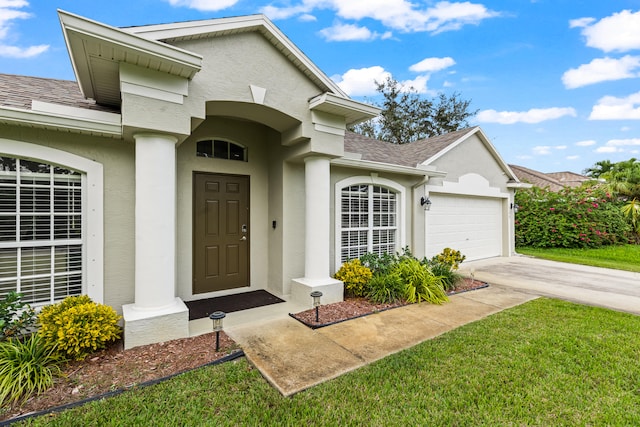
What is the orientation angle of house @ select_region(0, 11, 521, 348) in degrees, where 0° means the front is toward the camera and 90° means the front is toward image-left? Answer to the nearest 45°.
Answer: approximately 315°

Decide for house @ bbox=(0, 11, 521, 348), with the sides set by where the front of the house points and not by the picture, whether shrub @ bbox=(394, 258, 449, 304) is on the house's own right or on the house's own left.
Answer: on the house's own left

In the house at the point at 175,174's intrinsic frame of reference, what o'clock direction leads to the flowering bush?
The flowering bush is roughly at 10 o'clock from the house.

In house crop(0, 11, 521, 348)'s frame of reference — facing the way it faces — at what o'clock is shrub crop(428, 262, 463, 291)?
The shrub is roughly at 10 o'clock from the house.

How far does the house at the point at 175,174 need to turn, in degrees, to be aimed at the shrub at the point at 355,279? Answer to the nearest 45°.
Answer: approximately 45° to its left

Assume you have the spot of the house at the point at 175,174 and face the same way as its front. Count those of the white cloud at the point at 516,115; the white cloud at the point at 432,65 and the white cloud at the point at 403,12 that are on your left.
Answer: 3

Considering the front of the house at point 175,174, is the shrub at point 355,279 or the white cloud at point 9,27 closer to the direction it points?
the shrub

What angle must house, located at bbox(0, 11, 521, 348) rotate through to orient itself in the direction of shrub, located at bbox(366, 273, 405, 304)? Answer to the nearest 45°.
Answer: approximately 45° to its left

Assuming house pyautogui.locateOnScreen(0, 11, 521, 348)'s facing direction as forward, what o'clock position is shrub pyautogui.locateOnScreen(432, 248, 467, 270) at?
The shrub is roughly at 10 o'clock from the house.

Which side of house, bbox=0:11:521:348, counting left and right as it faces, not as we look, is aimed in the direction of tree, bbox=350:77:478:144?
left

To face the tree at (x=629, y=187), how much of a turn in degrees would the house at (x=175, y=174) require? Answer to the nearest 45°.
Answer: approximately 45° to its left
